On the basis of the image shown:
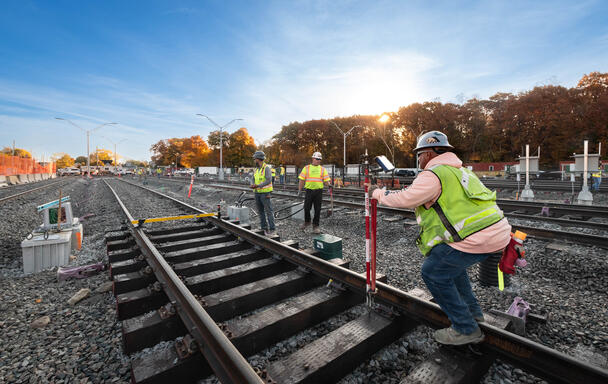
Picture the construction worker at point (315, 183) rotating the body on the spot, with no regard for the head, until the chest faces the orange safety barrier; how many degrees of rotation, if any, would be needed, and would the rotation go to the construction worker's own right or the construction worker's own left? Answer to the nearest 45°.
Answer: approximately 135° to the construction worker's own right

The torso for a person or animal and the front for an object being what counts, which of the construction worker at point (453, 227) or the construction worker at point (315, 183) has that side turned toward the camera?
the construction worker at point (315, 183)

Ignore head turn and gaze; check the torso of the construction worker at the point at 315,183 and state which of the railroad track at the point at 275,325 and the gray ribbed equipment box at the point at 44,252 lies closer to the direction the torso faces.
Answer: the railroad track

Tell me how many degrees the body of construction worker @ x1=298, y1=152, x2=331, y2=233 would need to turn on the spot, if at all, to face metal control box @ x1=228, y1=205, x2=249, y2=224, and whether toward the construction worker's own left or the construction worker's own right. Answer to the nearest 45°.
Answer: approximately 90° to the construction worker's own right

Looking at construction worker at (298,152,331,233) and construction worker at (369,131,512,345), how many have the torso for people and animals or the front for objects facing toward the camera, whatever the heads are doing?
1

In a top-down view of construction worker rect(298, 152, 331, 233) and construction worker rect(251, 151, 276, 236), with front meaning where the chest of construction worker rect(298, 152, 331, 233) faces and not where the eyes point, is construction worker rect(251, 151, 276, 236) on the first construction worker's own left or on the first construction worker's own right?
on the first construction worker's own right

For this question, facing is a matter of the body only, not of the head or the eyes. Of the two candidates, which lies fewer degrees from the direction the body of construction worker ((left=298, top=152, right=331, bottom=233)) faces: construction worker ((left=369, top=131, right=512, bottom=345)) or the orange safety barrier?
the construction worker

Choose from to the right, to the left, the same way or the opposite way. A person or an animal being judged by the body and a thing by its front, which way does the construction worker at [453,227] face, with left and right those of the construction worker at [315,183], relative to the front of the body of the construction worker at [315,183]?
to the right

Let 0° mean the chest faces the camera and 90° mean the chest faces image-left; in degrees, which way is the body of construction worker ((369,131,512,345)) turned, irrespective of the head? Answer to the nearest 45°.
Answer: approximately 90°

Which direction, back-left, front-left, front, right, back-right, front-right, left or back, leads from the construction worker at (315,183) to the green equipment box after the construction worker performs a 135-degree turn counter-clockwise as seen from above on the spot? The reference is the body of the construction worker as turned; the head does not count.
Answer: back-right

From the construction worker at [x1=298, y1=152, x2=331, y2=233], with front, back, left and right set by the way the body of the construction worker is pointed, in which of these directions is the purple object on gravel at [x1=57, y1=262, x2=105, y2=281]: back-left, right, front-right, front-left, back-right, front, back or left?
front-right

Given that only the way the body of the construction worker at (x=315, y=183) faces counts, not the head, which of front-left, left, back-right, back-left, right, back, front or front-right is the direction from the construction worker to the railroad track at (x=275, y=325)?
front

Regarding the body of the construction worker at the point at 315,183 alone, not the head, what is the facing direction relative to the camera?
toward the camera

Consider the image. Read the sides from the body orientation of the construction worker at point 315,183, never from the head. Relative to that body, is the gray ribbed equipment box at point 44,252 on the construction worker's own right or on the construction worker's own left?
on the construction worker's own right
